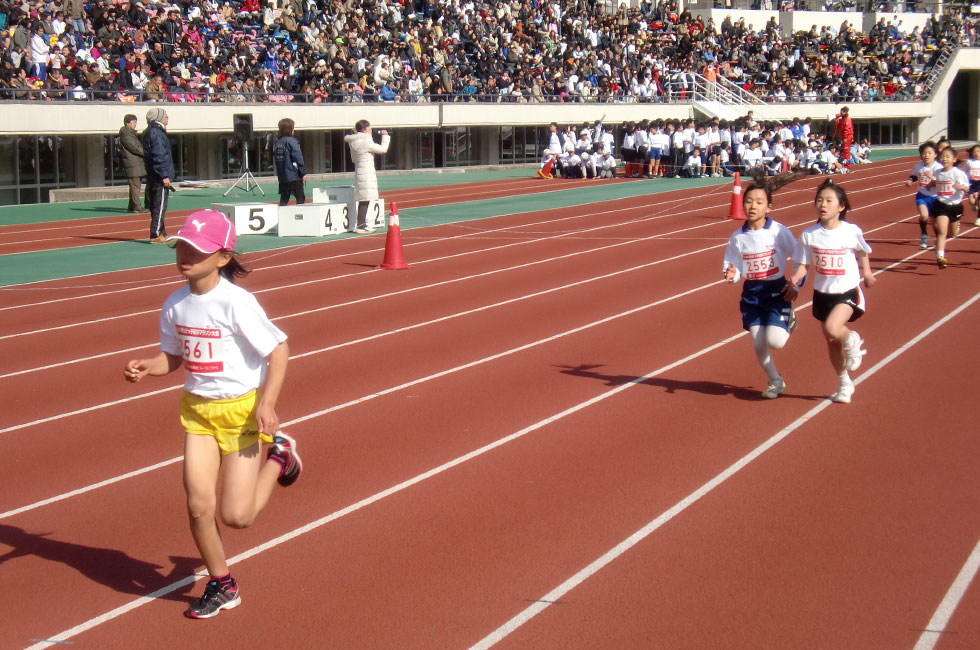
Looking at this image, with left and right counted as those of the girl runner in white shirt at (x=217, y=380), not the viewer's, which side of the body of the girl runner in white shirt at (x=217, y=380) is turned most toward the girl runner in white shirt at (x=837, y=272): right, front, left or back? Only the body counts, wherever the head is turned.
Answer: back

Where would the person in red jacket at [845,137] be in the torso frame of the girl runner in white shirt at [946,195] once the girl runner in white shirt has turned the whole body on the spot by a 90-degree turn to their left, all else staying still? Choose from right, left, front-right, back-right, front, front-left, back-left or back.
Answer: back-left

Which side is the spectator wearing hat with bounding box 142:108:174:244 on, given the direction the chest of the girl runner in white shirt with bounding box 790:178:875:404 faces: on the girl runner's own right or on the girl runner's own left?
on the girl runner's own right

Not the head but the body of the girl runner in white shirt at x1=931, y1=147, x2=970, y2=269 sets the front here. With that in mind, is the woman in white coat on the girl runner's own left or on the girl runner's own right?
on the girl runner's own right

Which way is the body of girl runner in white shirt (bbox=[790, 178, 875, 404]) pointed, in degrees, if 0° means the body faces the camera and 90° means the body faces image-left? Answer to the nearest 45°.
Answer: approximately 45°

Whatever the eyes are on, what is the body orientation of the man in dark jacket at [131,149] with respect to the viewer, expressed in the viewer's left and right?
facing to the right of the viewer

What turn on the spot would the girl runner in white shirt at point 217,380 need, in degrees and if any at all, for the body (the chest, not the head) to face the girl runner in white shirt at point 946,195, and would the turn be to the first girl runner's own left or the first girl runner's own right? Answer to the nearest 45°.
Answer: approximately 180°

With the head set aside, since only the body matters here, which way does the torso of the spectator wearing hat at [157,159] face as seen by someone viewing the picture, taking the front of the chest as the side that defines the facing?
to the viewer's right

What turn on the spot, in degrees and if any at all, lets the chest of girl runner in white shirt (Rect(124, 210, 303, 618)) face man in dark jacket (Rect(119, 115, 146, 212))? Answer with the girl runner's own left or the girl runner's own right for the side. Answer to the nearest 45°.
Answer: approximately 135° to the girl runner's own right

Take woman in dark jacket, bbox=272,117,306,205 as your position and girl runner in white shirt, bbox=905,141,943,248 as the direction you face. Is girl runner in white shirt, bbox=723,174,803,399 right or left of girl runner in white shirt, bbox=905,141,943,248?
right

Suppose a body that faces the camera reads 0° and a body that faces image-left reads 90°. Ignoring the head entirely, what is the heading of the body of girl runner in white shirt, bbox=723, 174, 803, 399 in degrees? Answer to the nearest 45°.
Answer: approximately 45°

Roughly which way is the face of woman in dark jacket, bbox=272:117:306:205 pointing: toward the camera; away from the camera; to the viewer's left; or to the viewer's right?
away from the camera

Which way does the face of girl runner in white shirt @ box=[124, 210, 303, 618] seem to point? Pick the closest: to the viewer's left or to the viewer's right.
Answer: to the viewer's left
